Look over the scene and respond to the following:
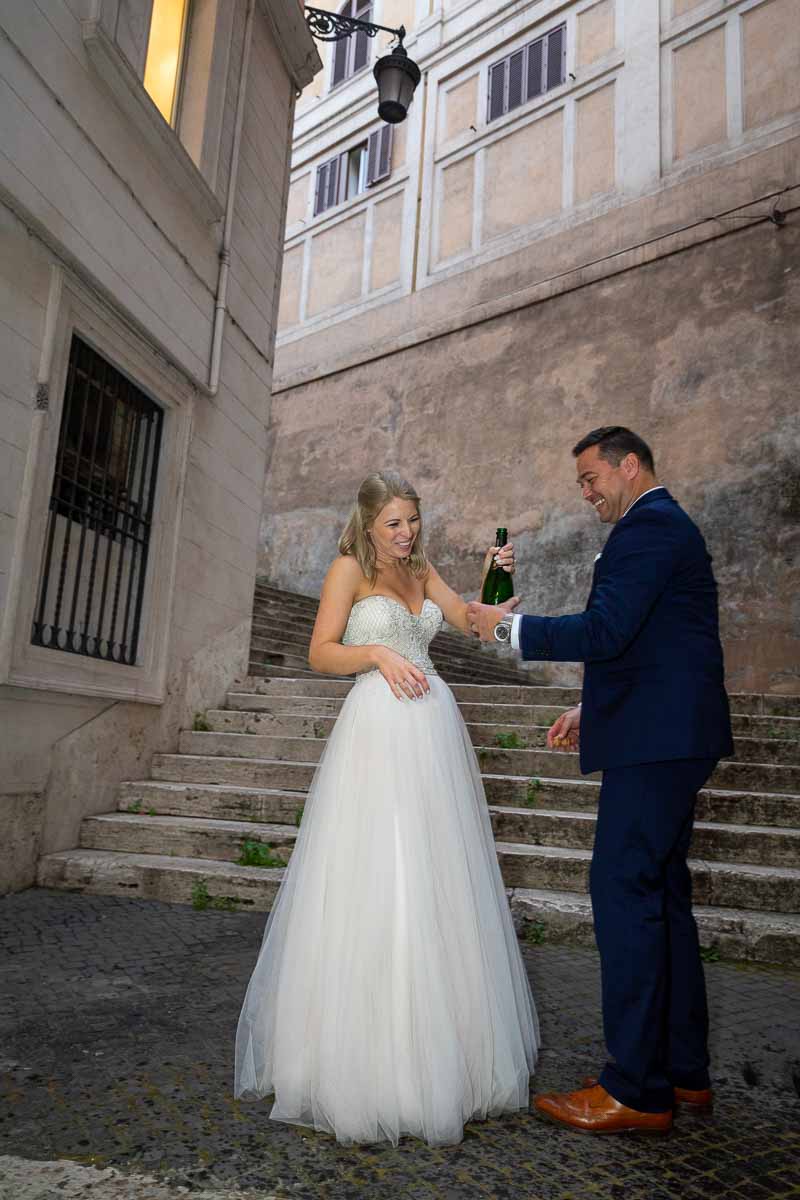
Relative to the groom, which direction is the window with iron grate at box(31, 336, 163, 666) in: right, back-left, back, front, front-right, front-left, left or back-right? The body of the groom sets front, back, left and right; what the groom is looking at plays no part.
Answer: front-right

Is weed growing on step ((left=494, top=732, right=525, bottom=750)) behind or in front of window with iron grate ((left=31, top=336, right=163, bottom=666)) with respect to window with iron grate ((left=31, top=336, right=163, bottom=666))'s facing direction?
in front

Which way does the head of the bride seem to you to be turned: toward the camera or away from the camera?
toward the camera

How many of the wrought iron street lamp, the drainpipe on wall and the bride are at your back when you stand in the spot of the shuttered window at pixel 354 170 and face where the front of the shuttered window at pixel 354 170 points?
0

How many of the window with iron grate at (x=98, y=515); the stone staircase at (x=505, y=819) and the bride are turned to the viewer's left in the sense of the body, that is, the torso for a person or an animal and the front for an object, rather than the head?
0

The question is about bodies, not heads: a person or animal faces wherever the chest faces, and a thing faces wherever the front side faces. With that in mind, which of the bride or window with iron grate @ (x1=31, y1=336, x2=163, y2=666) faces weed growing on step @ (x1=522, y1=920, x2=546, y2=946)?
the window with iron grate

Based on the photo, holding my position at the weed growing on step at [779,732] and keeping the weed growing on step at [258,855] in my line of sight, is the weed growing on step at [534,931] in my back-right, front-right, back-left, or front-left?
front-left

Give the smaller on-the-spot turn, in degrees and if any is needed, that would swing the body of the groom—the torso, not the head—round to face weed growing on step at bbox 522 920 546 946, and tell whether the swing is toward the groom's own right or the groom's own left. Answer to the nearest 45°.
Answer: approximately 90° to the groom's own right

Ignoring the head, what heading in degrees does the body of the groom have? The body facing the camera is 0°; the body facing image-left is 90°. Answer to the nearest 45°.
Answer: approximately 90°

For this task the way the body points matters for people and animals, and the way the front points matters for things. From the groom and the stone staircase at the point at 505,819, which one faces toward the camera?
the stone staircase

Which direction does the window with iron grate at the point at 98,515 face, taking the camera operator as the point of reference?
facing the viewer and to the right of the viewer

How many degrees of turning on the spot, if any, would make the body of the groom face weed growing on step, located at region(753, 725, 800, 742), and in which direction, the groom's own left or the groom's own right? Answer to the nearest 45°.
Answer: approximately 90° to the groom's own right

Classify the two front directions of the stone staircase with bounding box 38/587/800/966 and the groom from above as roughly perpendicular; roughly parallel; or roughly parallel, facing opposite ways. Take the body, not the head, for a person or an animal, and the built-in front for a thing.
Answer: roughly perpendicular

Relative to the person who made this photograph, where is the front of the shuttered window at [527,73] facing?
facing the viewer and to the left of the viewer
